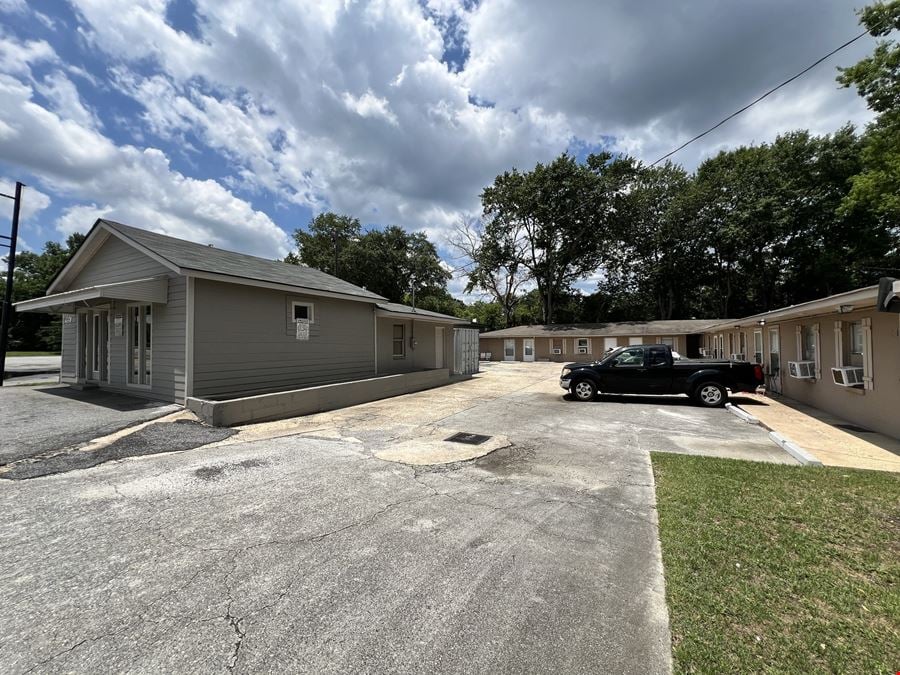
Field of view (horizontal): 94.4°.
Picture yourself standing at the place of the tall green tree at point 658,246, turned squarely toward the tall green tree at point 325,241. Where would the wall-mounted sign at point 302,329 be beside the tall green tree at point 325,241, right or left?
left

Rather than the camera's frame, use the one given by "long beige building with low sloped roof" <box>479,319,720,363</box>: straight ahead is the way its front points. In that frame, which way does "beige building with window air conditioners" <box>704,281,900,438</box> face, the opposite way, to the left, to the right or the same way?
to the right

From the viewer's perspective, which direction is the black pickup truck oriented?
to the viewer's left

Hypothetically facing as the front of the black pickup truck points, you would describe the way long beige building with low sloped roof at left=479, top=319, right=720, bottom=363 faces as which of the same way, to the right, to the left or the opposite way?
to the left

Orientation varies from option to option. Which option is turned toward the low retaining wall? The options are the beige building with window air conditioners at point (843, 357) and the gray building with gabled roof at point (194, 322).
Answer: the beige building with window air conditioners at point (843, 357)

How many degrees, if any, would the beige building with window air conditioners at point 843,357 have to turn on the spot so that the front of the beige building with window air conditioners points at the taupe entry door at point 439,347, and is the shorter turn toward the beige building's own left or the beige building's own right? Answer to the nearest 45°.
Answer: approximately 45° to the beige building's own right

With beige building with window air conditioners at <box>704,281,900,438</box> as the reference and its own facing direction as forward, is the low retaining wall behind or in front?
in front

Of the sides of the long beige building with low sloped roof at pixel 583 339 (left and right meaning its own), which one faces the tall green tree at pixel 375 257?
right

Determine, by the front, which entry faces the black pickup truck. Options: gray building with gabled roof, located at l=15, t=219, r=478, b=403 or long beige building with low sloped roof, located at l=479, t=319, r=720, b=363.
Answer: long beige building with low sloped roof, located at l=479, t=319, r=720, b=363

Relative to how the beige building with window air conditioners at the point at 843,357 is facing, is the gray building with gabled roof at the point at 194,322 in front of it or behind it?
in front

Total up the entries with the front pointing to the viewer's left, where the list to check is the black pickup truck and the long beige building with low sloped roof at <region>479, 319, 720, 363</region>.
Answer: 1

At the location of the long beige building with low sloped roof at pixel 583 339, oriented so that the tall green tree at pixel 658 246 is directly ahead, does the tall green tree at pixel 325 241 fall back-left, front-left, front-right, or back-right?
back-left

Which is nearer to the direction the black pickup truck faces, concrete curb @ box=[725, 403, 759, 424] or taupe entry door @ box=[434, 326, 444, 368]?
the taupe entry door

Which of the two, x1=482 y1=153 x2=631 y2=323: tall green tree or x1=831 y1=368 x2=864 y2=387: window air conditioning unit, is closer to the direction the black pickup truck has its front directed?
the tall green tree
